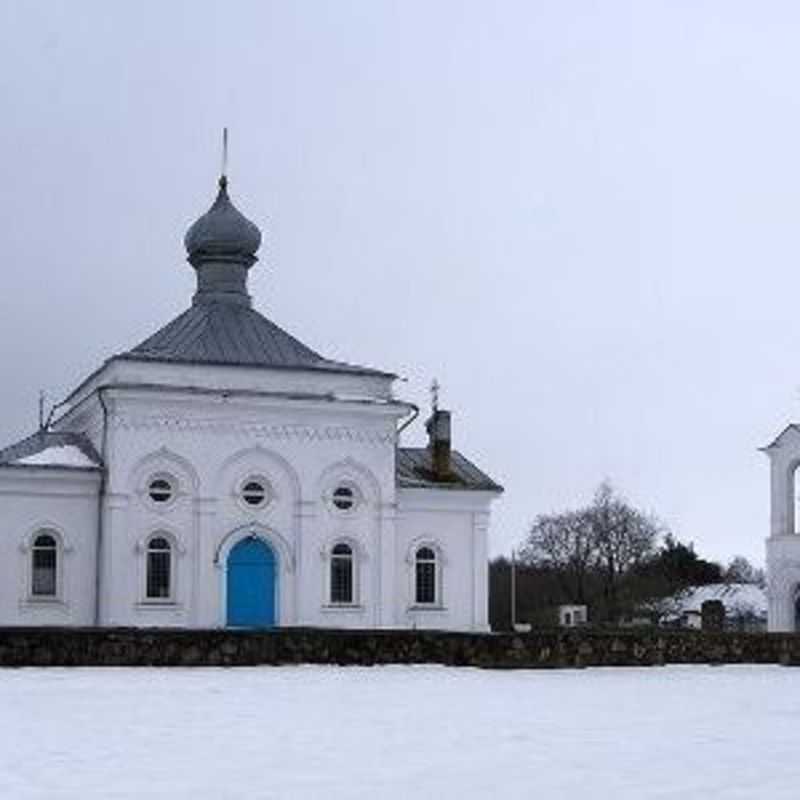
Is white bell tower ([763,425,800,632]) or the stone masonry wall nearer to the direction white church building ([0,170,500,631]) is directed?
the stone masonry wall

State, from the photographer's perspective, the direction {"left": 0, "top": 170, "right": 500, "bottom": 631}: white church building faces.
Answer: facing the viewer

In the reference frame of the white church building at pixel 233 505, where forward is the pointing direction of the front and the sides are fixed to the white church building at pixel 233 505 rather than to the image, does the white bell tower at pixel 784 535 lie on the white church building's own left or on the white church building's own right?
on the white church building's own left

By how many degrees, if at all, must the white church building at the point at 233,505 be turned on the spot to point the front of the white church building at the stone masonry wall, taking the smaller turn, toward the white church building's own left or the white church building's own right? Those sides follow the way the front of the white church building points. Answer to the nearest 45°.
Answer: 0° — it already faces it
